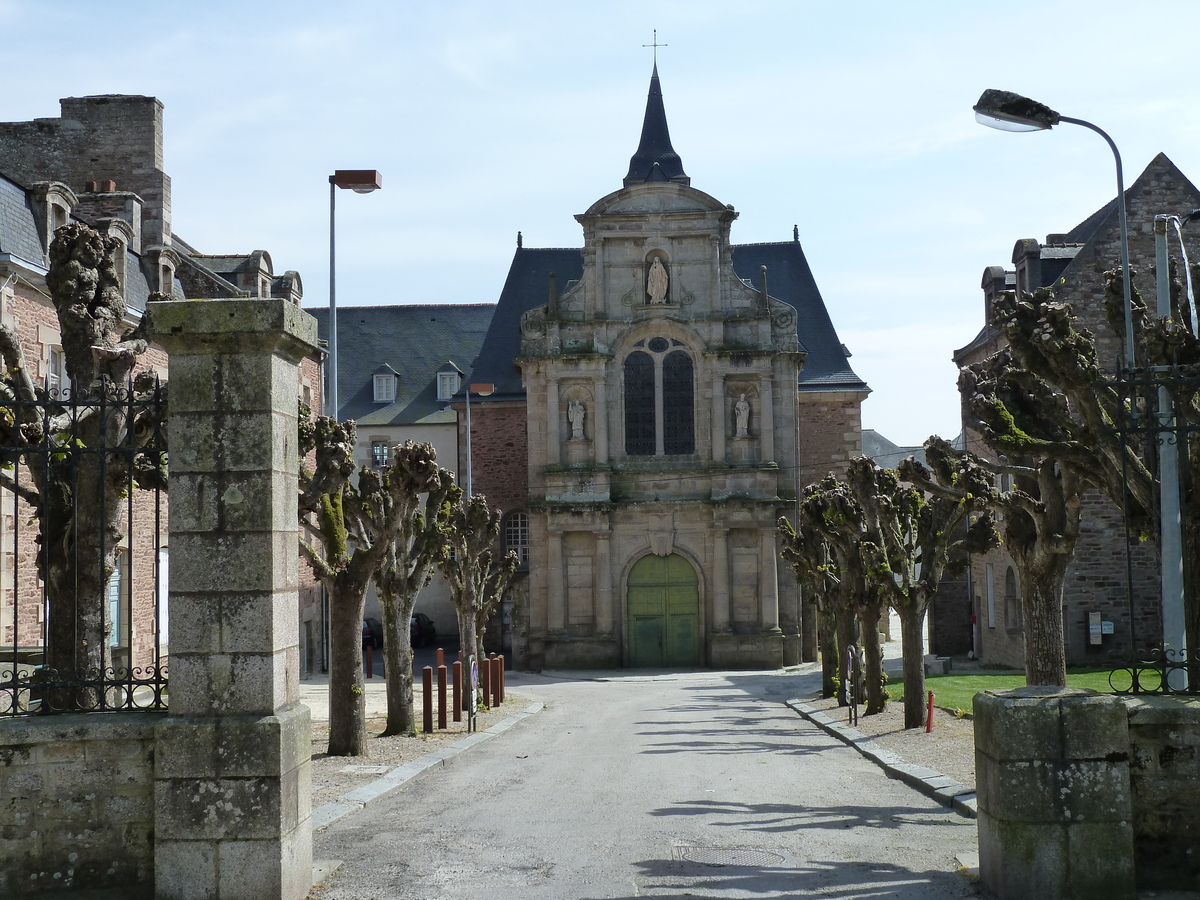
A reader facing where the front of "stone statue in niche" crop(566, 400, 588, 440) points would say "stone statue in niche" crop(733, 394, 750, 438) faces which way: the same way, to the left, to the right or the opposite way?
the same way

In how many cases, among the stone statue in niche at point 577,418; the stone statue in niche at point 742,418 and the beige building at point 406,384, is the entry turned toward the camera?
3

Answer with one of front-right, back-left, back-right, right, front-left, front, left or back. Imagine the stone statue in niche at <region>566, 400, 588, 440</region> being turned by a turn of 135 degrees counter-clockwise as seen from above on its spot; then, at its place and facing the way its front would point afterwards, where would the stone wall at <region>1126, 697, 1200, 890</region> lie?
back-right

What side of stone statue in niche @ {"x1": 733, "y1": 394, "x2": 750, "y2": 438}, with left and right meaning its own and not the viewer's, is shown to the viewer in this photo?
front

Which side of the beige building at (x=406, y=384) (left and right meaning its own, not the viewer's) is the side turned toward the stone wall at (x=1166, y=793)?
front

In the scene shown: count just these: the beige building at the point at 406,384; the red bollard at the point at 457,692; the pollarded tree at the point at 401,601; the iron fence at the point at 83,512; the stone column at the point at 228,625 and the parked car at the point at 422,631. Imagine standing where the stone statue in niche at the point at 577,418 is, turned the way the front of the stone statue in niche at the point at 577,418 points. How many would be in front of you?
4

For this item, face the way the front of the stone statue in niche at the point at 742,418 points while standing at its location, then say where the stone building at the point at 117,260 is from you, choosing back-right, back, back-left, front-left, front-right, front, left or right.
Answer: front-right

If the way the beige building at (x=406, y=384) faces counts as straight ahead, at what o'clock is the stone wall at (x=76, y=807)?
The stone wall is roughly at 12 o'clock from the beige building.

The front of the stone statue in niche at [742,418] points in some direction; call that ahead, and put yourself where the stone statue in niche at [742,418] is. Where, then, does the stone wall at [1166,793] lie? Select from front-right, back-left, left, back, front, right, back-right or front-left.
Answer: front

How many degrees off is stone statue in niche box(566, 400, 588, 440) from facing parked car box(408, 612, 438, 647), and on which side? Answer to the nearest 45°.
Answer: approximately 135° to its right

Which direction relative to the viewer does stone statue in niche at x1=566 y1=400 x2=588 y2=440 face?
toward the camera

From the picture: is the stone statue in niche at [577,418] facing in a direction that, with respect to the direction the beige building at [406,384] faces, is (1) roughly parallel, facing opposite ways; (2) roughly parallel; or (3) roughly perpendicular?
roughly parallel

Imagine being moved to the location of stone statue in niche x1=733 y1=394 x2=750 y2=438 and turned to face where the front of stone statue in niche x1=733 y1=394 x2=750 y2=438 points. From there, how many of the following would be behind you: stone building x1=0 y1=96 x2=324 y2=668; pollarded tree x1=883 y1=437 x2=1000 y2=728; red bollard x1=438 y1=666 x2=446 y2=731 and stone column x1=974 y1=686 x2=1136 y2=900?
0

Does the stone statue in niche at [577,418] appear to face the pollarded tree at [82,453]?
yes

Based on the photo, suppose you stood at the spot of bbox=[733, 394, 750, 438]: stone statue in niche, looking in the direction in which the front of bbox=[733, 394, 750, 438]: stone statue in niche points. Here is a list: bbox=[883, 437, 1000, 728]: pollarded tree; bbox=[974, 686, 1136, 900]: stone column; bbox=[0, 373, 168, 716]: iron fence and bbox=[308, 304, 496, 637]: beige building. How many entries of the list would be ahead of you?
3

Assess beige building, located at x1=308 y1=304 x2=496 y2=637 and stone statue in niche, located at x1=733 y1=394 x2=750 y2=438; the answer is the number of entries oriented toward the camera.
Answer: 2

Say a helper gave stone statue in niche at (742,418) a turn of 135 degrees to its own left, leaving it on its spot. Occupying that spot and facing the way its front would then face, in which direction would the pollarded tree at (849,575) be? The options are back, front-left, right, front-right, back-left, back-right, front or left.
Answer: back-right

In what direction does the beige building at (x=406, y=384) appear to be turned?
toward the camera

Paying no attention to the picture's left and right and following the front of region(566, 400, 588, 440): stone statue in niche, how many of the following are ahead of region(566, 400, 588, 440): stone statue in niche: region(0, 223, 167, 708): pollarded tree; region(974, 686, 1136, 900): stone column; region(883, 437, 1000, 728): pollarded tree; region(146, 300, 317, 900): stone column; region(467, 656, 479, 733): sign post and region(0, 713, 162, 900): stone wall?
6
